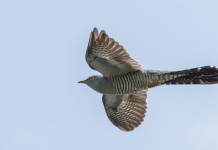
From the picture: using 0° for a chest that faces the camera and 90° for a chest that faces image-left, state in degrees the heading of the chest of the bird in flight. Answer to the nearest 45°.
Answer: approximately 90°
